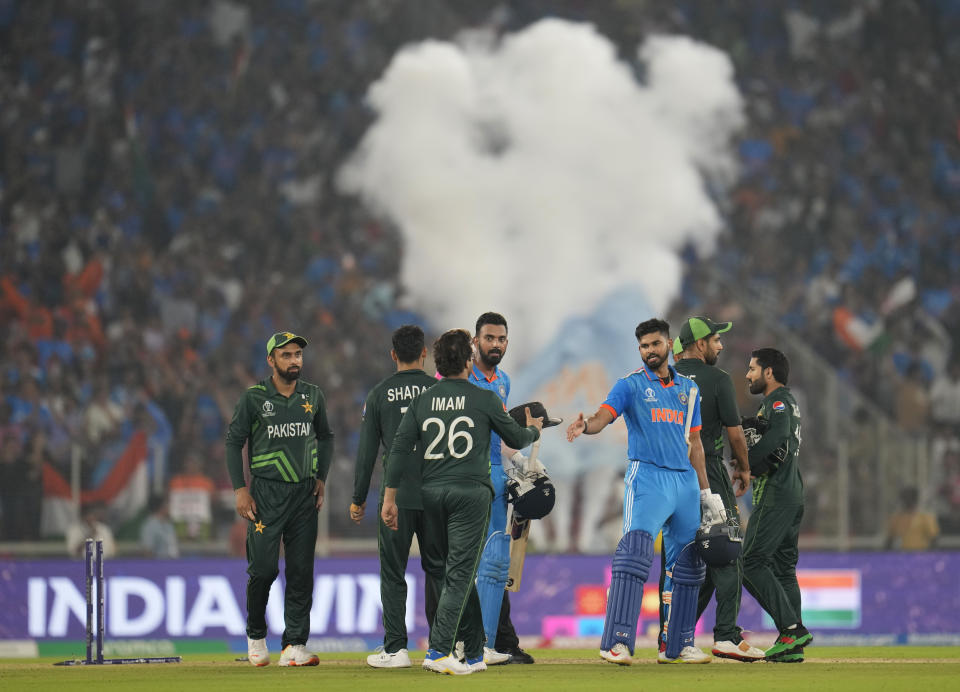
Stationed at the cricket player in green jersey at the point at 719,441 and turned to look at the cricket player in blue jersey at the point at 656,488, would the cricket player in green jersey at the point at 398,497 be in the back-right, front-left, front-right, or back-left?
front-right

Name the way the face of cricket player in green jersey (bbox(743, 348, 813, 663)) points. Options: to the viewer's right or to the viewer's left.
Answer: to the viewer's left

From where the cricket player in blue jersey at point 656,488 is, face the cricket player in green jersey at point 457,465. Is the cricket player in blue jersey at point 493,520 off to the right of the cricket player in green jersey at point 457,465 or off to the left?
right

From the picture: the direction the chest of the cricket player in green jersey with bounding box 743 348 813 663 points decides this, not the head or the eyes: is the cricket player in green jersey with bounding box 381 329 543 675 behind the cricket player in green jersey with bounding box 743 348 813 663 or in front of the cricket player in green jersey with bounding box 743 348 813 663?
in front

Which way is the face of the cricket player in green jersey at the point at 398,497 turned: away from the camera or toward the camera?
away from the camera

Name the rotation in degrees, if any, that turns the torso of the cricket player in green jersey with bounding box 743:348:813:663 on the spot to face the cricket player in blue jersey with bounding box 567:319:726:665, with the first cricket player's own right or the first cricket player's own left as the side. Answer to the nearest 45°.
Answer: approximately 45° to the first cricket player's own left

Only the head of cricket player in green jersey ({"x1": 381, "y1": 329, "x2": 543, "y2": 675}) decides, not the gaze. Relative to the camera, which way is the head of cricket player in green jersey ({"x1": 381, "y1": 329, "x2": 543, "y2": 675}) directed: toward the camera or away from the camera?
away from the camera

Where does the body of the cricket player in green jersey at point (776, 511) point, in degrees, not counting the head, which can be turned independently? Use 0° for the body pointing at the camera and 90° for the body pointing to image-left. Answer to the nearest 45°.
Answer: approximately 90°

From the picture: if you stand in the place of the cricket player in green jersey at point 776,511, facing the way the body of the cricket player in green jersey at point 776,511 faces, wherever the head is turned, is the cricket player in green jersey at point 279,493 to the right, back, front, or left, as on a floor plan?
front
